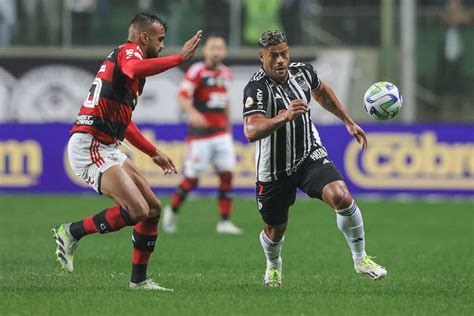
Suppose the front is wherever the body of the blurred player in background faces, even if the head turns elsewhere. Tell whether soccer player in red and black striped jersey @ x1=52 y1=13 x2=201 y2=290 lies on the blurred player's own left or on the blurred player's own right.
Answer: on the blurred player's own right

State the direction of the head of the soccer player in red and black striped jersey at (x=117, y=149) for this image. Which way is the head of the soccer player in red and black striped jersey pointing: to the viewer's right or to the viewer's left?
to the viewer's right

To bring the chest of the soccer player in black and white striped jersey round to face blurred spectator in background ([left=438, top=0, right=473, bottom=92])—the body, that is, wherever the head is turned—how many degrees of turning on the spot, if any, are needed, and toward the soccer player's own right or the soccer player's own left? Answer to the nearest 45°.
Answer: approximately 135° to the soccer player's own left

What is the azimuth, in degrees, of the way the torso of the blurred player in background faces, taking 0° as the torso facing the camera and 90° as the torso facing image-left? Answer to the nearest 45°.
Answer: approximately 315°

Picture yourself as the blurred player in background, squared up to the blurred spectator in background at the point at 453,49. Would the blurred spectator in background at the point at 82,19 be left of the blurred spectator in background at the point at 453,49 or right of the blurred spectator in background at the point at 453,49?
left

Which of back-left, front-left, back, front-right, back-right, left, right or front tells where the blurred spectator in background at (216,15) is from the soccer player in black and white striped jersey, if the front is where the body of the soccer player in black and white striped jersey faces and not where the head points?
back-left

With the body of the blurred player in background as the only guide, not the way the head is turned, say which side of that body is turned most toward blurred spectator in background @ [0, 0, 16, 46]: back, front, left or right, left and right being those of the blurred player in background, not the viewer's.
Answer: back

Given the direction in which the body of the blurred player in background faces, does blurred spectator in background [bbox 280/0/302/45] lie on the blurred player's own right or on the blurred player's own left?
on the blurred player's own left

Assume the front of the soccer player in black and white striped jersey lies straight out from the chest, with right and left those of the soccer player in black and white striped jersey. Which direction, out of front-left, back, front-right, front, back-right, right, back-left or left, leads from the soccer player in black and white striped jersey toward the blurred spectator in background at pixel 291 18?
back-left
